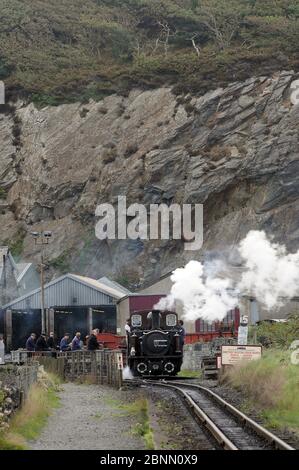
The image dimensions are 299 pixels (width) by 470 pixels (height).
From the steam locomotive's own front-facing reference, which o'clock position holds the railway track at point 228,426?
The railway track is roughly at 12 o'clock from the steam locomotive.

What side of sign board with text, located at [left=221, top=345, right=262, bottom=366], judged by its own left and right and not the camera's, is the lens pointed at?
front

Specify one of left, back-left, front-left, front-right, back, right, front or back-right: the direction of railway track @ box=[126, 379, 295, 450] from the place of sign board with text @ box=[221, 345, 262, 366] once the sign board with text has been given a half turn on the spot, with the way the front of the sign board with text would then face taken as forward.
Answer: back

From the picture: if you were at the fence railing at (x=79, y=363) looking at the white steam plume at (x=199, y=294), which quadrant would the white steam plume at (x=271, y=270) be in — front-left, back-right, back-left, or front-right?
front-right

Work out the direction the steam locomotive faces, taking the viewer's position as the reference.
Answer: facing the viewer

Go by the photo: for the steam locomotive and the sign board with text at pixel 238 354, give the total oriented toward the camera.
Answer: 2

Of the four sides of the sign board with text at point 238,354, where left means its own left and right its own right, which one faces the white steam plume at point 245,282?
back

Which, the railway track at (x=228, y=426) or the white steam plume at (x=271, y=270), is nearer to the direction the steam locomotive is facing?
the railway track

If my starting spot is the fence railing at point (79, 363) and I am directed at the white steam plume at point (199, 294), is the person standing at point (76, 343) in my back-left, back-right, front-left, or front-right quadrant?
front-left

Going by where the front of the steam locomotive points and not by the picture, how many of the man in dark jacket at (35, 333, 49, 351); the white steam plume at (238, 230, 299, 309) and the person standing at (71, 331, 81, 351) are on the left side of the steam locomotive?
1

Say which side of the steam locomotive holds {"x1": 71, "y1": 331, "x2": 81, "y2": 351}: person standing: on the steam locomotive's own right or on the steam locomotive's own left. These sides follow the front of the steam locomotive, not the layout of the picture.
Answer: on the steam locomotive's own right

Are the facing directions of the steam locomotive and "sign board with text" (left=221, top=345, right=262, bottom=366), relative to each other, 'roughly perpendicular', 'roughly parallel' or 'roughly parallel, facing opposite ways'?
roughly parallel
